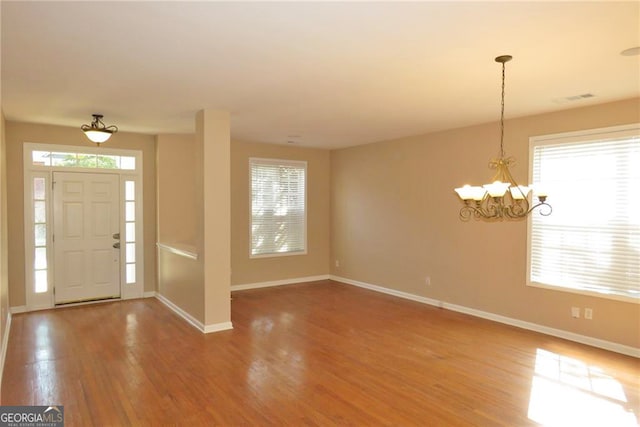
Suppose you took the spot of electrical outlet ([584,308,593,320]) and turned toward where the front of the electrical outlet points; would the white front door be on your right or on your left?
on your right

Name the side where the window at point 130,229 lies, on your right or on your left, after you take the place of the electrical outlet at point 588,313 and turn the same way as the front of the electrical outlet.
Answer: on your right

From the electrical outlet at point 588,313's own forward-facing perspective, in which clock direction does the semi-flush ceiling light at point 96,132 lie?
The semi-flush ceiling light is roughly at 2 o'clock from the electrical outlet.

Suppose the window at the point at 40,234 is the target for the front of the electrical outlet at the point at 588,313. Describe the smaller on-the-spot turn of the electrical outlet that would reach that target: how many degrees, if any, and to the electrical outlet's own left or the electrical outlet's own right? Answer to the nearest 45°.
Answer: approximately 45° to the electrical outlet's own right

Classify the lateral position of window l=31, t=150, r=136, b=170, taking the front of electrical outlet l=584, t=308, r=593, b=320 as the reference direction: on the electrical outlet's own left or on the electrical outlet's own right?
on the electrical outlet's own right
